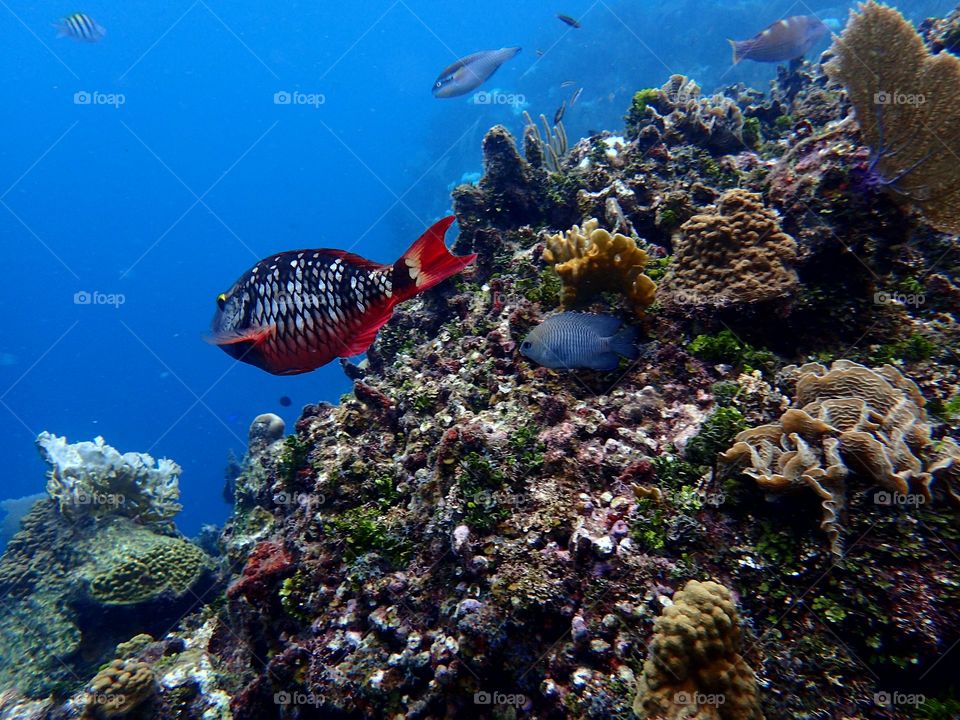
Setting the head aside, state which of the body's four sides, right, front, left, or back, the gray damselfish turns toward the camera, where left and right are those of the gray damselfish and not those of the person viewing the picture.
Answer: left

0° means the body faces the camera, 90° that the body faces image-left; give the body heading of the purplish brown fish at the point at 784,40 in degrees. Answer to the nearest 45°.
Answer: approximately 270°

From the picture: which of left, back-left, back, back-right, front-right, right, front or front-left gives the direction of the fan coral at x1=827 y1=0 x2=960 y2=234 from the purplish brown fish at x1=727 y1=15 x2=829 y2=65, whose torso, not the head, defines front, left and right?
right

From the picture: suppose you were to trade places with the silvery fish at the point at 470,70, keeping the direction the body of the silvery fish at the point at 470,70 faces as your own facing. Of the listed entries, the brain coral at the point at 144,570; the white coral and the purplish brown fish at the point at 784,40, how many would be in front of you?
2

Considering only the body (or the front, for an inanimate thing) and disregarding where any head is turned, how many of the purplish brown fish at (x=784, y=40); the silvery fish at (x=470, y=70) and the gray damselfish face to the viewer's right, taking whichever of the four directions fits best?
1

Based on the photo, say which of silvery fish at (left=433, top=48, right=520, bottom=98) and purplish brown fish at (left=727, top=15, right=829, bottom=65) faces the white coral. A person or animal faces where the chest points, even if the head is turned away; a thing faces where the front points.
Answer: silvery fish at (left=433, top=48, right=520, bottom=98)

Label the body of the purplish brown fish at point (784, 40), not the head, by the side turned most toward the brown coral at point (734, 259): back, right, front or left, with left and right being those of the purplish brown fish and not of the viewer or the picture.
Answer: right

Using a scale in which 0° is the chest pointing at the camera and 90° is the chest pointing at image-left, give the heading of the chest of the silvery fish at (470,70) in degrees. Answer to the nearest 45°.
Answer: approximately 90°

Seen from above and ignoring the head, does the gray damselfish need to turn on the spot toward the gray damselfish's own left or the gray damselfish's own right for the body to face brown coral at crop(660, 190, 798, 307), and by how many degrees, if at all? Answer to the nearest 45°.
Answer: approximately 135° to the gray damselfish's own right

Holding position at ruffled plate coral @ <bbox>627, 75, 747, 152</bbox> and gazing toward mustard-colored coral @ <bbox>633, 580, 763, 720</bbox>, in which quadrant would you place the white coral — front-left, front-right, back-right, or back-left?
front-right

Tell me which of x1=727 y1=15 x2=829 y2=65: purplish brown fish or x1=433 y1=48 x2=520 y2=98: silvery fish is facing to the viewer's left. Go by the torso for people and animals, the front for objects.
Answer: x1=433 y1=48 x2=520 y2=98: silvery fish

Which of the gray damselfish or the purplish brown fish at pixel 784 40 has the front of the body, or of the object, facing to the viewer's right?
the purplish brown fish

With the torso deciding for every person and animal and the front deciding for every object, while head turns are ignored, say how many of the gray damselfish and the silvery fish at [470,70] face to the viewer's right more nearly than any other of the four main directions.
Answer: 0
